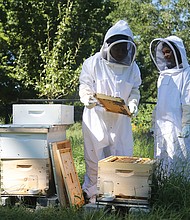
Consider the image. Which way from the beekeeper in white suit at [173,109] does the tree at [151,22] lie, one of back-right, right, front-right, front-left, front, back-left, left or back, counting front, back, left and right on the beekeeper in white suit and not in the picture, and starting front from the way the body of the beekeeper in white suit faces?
back-right

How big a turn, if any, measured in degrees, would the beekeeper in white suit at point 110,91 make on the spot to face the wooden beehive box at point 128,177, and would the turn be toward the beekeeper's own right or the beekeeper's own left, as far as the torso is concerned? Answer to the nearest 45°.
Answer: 0° — they already face it

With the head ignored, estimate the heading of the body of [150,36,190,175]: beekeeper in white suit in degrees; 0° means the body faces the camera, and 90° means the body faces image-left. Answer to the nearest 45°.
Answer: approximately 45°

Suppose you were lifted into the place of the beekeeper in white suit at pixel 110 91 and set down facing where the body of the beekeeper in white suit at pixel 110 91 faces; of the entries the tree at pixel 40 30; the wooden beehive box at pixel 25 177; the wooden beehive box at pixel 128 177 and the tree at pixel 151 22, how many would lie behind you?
2

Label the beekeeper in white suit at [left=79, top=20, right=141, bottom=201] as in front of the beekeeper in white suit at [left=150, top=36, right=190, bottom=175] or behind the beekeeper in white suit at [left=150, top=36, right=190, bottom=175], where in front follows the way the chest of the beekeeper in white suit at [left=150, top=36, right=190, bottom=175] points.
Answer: in front

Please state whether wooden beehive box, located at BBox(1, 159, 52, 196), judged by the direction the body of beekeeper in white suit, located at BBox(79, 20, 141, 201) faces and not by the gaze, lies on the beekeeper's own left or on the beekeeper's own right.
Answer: on the beekeeper's own right

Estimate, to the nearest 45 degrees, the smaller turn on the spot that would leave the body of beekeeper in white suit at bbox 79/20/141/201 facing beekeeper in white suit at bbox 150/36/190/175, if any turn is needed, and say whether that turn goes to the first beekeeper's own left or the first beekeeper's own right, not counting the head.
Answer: approximately 90° to the first beekeeper's own left

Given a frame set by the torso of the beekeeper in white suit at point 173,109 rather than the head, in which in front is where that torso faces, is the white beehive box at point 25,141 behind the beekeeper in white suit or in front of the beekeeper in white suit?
in front

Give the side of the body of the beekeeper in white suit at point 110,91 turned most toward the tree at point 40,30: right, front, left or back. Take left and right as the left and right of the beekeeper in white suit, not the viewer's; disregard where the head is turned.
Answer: back

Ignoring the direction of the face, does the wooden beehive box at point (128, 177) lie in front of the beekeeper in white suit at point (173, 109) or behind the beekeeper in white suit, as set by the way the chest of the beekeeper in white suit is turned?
in front

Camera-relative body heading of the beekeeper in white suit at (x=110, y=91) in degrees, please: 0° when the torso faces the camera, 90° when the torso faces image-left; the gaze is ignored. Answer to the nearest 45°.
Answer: approximately 0°

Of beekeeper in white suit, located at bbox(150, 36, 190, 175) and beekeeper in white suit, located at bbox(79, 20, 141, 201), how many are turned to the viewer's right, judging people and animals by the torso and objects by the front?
0
